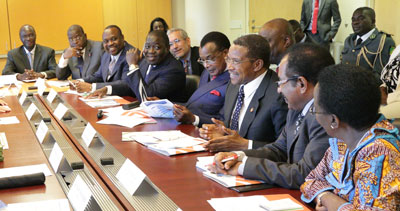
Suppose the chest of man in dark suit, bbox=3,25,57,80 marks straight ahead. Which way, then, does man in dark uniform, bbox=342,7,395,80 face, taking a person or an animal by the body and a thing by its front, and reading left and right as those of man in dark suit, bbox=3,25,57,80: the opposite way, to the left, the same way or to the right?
to the right

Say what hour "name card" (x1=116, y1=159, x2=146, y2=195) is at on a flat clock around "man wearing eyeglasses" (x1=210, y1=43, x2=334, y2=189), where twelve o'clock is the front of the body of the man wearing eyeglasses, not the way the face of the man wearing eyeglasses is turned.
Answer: The name card is roughly at 11 o'clock from the man wearing eyeglasses.

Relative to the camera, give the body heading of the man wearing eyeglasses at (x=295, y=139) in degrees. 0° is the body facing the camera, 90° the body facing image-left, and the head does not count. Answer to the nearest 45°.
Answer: approximately 90°
